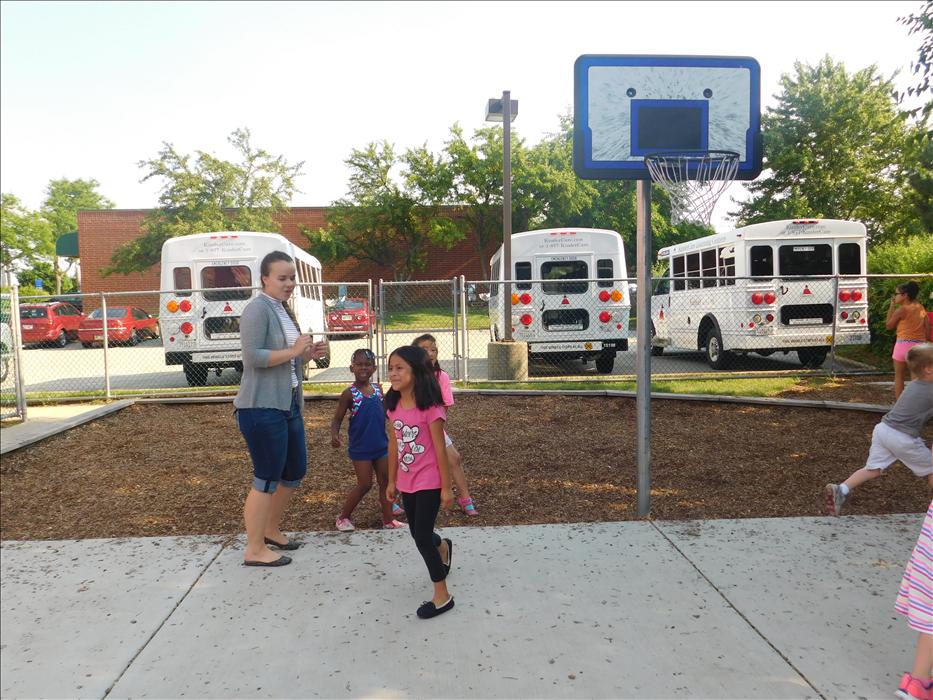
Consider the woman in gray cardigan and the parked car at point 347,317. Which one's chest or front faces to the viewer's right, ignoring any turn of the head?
the woman in gray cardigan

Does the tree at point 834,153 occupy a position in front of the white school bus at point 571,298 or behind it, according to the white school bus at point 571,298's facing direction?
in front

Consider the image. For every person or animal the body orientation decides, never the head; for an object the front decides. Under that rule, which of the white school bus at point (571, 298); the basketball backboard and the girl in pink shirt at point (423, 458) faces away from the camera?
the white school bus

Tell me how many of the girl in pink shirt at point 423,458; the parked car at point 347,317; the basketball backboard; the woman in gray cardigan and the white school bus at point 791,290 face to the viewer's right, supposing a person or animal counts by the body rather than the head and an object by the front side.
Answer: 1

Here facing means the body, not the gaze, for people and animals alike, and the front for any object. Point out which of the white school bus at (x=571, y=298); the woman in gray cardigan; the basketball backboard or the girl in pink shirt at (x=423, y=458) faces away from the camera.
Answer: the white school bus

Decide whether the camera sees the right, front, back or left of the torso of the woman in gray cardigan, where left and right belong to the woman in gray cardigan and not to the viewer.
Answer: right

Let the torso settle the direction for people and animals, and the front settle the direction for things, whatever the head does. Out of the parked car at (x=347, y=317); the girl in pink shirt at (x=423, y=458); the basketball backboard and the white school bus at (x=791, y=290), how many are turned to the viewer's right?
0

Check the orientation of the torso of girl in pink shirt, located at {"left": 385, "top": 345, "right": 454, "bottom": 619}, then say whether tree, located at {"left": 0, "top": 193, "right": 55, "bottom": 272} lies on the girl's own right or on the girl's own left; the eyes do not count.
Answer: on the girl's own right

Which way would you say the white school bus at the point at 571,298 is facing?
away from the camera

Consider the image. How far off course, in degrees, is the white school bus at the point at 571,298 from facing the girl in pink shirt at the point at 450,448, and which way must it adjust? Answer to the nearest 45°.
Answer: approximately 180°

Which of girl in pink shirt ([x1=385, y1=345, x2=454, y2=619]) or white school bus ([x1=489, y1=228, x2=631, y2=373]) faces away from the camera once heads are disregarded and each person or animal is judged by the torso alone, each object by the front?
the white school bus

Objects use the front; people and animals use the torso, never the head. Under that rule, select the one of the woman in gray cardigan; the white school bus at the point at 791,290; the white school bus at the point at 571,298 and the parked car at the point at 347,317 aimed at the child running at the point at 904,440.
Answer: the woman in gray cardigan

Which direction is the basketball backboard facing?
toward the camera

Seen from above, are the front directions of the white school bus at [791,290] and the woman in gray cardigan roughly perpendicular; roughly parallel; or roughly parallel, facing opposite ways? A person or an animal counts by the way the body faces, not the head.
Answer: roughly perpendicular
